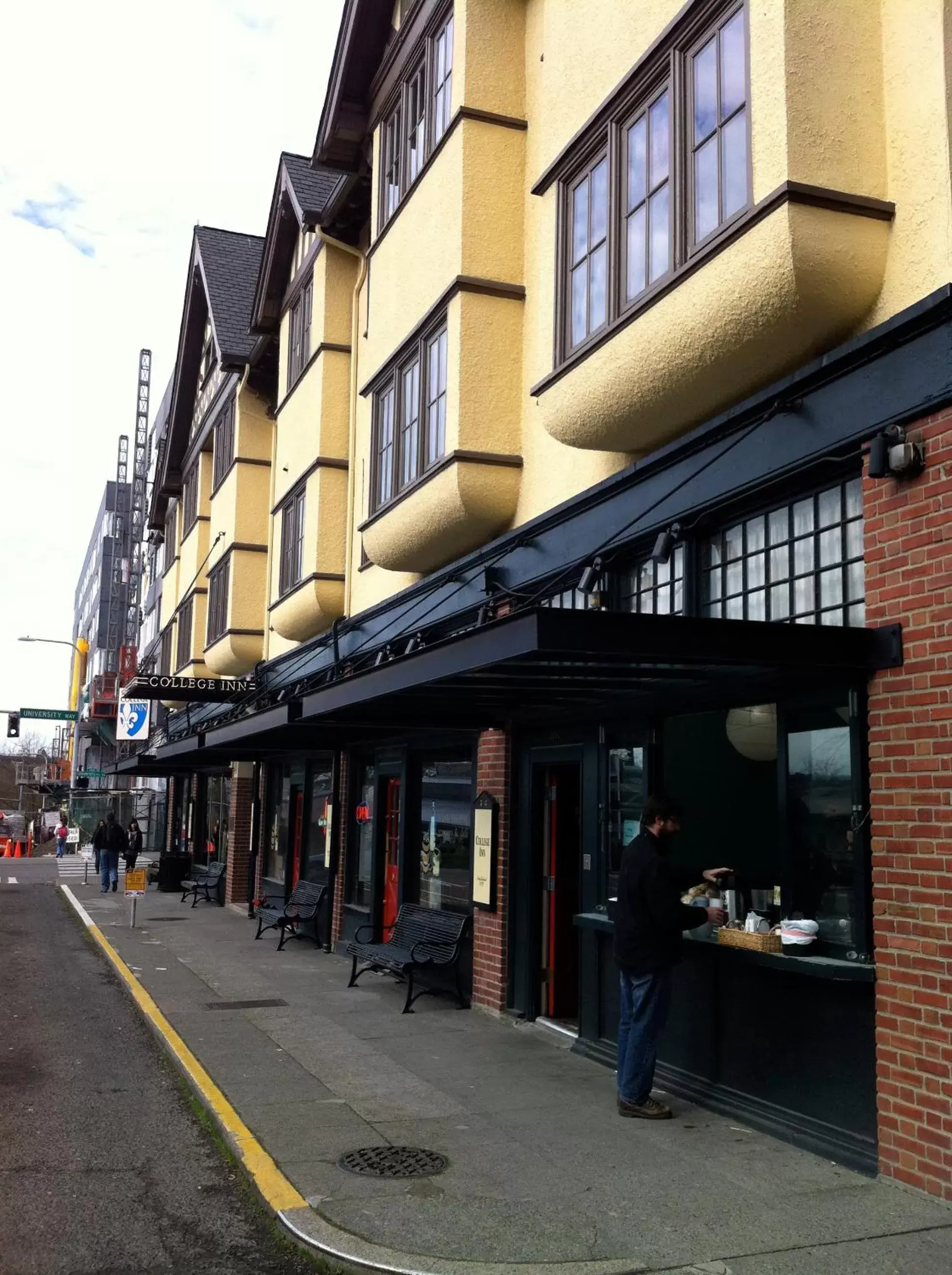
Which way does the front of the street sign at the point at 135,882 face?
toward the camera

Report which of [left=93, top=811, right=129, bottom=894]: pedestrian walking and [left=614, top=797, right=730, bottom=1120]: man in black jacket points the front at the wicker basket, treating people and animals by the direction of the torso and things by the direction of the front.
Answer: the man in black jacket

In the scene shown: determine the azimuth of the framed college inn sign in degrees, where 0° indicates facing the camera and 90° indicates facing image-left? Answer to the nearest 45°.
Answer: approximately 45°

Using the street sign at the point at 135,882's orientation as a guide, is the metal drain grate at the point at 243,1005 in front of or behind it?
in front

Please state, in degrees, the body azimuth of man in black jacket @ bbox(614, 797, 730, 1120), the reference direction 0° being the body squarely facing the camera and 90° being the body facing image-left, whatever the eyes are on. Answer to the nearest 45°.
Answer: approximately 270°

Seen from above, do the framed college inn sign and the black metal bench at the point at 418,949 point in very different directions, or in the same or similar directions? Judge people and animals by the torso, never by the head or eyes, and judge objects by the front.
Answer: same or similar directions

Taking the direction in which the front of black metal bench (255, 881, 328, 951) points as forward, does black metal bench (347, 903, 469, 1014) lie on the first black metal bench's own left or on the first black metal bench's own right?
on the first black metal bench's own left

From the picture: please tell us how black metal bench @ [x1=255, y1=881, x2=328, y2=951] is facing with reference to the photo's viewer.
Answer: facing the viewer and to the left of the viewer

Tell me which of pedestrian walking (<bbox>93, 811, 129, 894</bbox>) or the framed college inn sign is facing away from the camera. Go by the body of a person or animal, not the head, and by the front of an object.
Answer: the pedestrian walking

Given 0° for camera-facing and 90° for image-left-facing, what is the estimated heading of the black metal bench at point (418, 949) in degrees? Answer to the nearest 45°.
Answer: approximately 45°

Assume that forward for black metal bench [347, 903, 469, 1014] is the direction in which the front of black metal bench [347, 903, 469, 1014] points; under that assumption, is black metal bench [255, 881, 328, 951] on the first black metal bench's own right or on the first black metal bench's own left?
on the first black metal bench's own right

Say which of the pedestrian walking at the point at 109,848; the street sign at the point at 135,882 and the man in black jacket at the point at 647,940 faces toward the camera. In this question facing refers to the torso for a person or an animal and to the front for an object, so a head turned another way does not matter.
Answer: the street sign
